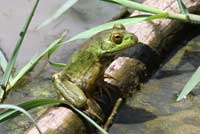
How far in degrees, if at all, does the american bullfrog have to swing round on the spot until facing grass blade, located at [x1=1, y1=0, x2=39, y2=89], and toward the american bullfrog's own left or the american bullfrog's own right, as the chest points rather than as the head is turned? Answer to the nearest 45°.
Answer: approximately 180°

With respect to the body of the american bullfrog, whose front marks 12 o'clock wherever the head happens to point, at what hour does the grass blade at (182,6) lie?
The grass blade is roughly at 12 o'clock from the american bullfrog.

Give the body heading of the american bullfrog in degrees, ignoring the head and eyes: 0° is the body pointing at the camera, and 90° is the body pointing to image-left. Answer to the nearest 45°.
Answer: approximately 270°
